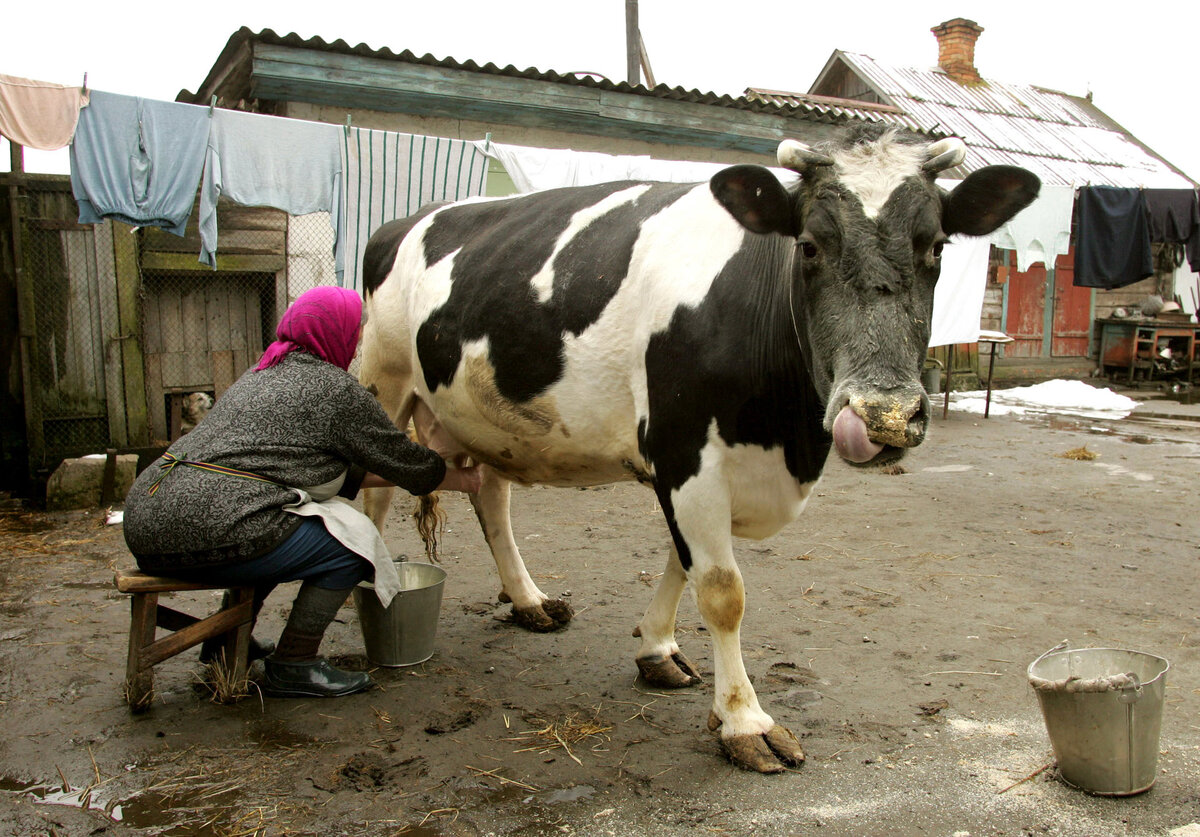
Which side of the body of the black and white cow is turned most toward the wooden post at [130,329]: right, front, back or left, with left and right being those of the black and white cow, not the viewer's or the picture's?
back

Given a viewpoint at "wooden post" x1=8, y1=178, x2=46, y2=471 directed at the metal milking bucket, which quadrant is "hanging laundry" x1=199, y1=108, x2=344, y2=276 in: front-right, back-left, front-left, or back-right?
front-left

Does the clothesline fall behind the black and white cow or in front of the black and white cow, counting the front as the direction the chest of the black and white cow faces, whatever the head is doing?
behind

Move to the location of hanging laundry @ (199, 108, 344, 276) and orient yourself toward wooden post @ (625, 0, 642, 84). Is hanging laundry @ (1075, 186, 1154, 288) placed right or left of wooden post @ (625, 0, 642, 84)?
right

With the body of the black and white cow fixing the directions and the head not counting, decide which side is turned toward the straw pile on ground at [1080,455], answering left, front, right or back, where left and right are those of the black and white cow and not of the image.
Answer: left

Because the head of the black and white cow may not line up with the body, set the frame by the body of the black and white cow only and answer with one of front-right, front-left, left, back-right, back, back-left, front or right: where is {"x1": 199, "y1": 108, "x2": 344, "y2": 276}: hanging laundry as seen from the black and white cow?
back

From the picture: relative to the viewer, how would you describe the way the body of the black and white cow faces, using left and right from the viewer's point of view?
facing the viewer and to the right of the viewer

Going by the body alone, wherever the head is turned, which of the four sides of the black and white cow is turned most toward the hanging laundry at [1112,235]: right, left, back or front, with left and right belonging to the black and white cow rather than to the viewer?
left

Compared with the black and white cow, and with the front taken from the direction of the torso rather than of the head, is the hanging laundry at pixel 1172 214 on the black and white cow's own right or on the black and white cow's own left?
on the black and white cow's own left

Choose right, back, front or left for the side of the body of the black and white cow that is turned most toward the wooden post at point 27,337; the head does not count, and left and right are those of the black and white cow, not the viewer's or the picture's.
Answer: back

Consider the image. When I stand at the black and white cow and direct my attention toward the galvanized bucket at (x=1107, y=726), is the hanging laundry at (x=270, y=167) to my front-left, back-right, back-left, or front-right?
back-left

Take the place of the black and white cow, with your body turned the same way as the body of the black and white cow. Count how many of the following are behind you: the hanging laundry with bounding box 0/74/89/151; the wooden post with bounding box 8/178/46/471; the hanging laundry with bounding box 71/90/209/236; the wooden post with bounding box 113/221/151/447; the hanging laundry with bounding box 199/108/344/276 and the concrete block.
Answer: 6

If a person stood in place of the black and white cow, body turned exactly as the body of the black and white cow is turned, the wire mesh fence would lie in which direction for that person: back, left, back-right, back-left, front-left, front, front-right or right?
back

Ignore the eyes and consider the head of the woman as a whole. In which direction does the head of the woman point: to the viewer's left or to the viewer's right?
to the viewer's right

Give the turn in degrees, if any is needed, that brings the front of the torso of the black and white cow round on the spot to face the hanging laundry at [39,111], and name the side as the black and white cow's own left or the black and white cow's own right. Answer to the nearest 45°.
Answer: approximately 180°
